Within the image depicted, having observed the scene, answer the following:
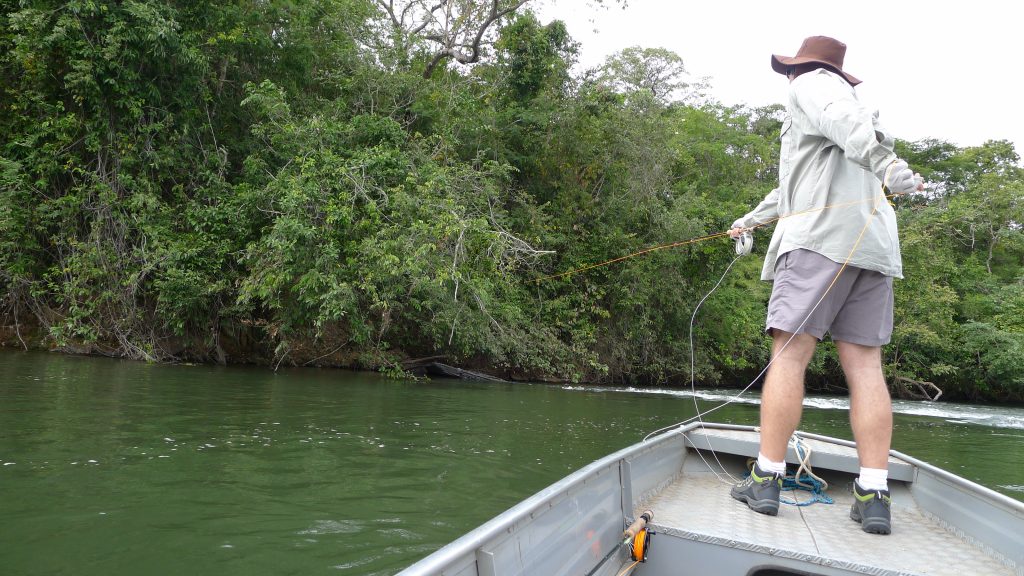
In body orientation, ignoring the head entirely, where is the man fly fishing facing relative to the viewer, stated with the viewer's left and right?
facing away from the viewer and to the left of the viewer

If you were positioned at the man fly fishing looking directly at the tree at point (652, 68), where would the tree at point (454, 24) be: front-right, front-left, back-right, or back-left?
front-left

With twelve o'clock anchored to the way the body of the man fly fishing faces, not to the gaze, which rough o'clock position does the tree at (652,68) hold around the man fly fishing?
The tree is roughly at 1 o'clock from the man fly fishing.

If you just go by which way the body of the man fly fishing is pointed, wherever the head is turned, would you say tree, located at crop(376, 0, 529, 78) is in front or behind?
in front
